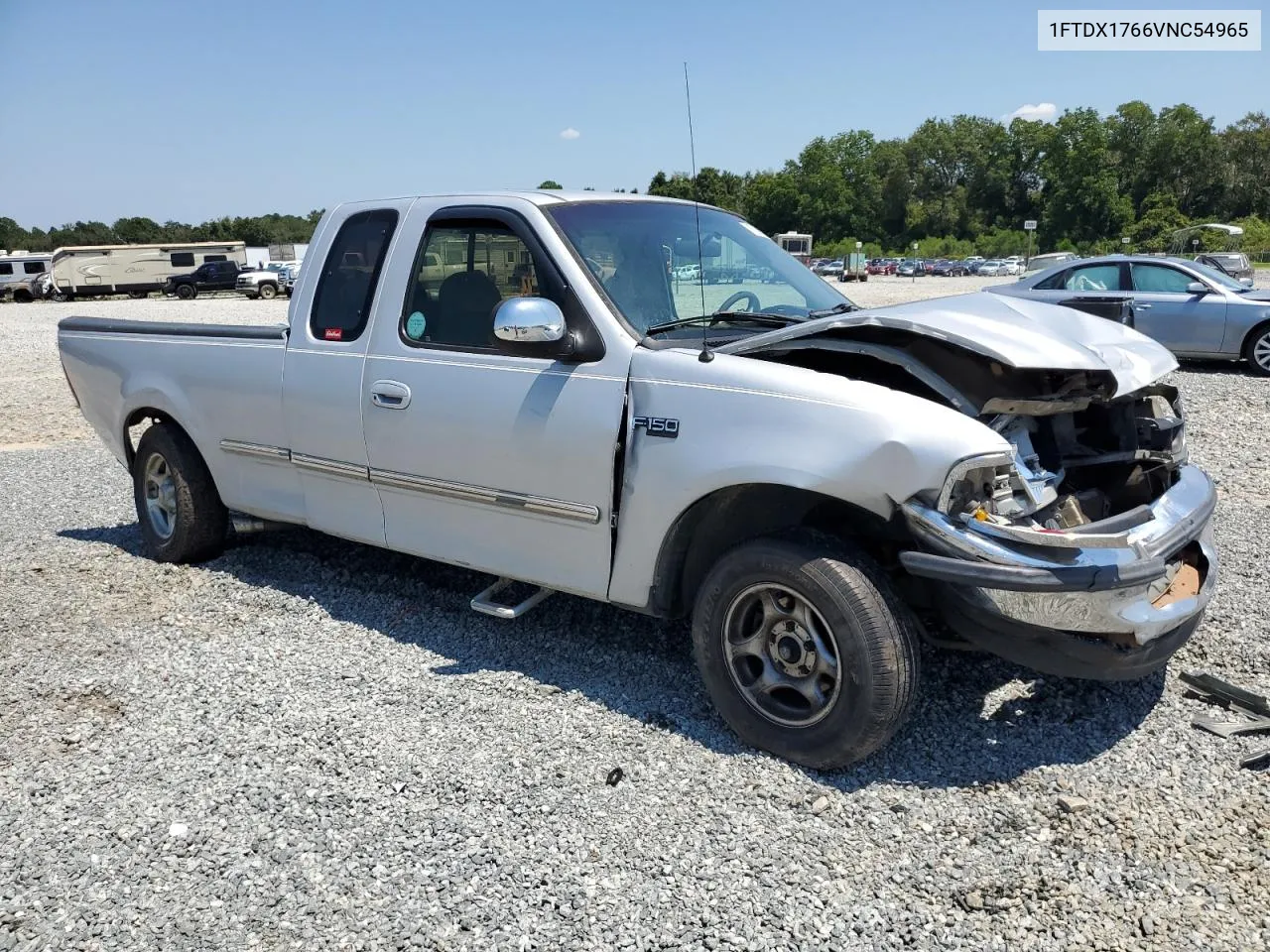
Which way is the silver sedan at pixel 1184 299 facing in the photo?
to the viewer's right

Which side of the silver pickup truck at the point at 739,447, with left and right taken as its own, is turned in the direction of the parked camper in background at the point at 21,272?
back

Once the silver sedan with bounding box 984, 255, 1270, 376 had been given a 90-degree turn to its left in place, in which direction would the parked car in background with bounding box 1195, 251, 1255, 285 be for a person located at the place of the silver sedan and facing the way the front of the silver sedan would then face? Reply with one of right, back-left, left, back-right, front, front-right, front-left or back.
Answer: front

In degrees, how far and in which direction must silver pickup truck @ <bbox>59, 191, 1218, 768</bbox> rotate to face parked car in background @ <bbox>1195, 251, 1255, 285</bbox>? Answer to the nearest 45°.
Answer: approximately 90° to its left

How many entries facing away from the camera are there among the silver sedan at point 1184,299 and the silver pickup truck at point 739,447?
0

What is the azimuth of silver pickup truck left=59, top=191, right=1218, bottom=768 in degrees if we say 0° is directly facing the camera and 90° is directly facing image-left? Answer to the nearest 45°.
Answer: approximately 315°

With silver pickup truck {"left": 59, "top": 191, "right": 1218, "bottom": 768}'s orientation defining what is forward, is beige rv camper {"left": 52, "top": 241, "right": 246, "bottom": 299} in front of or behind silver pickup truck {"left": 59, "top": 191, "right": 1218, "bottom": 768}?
behind

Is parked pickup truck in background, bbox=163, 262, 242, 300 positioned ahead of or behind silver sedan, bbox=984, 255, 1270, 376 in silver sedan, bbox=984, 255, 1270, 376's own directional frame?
behind

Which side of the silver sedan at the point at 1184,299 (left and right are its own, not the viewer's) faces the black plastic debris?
right
